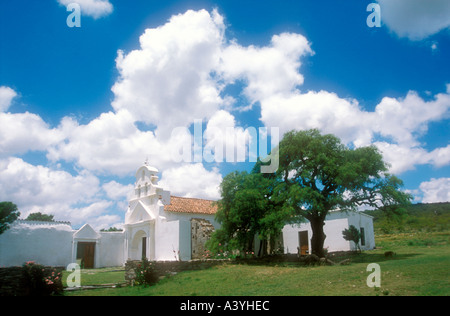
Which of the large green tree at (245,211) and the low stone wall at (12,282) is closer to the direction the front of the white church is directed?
the low stone wall

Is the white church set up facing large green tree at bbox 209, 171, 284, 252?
no

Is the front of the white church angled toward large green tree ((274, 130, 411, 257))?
no

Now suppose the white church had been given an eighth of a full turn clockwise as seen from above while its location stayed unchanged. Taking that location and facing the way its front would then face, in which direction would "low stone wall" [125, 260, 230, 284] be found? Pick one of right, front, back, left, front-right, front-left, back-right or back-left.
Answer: left

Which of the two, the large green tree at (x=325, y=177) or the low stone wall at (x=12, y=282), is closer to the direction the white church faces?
the low stone wall

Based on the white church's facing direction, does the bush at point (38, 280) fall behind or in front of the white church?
in front

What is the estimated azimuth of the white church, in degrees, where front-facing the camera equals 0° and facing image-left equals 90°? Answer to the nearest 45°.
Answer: approximately 45°

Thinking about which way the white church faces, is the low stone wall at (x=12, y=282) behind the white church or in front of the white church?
in front

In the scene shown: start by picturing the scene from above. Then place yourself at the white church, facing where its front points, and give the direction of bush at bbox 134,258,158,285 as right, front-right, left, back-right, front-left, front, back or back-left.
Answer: front-left

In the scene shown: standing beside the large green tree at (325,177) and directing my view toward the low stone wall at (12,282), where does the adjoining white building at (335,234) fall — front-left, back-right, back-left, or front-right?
back-right
